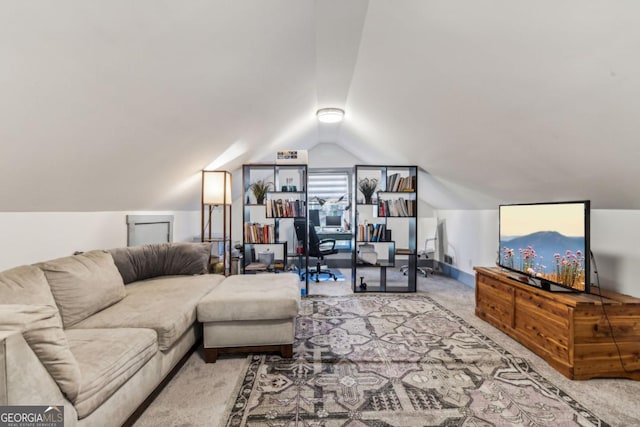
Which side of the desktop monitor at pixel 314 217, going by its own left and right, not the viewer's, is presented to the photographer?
front

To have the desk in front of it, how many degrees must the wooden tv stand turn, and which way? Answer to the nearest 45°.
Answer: approximately 90° to its right

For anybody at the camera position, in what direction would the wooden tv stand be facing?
facing the viewer and to the left of the viewer

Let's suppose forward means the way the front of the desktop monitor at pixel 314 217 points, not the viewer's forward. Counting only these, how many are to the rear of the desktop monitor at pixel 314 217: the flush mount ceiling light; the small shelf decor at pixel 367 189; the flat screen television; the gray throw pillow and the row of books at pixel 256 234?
0

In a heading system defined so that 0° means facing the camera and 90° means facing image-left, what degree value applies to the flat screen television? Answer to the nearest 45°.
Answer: approximately 45°

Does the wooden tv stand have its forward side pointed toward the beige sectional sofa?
yes

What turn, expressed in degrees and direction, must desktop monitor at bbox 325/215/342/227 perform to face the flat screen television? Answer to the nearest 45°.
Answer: approximately 45° to its left

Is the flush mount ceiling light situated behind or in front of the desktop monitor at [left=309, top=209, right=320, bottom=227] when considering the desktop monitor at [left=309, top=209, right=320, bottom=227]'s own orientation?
in front

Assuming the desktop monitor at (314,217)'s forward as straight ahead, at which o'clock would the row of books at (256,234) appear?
The row of books is roughly at 1 o'clock from the desktop monitor.

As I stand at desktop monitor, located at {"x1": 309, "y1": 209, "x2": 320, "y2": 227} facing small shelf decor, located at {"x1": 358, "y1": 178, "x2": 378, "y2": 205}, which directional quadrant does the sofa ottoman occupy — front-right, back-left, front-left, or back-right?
front-right

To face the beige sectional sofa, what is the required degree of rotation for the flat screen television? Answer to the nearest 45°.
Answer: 0° — it already faces it

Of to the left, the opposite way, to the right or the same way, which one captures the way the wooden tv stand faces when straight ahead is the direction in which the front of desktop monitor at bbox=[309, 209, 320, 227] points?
to the right

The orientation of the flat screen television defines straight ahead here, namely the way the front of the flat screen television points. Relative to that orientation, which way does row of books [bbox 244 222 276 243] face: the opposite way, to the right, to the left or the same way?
to the left

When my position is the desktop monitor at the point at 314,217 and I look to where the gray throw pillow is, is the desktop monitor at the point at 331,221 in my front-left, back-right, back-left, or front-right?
back-left

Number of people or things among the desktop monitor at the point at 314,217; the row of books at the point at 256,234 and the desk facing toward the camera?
3

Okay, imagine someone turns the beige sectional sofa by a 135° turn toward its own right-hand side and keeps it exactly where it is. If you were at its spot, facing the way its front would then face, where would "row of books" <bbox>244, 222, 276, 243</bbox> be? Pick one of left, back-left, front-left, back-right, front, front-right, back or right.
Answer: back-right

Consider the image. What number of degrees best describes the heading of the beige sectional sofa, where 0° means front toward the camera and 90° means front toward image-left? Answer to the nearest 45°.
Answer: approximately 315°

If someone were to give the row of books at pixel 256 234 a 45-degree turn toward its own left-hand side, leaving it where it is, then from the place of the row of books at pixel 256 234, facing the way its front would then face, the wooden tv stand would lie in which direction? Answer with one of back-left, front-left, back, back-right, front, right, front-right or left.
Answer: front

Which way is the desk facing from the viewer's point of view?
toward the camera

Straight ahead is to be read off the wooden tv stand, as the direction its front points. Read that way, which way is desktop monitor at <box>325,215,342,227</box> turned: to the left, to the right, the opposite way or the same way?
to the left

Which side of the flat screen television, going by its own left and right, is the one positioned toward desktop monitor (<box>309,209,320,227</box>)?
right
